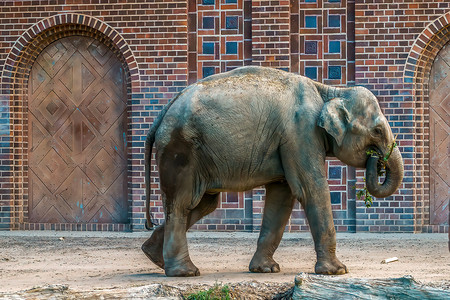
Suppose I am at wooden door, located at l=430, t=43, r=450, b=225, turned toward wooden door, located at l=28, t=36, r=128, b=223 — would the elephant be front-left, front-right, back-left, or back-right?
front-left

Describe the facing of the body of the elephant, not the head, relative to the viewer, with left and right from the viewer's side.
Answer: facing to the right of the viewer

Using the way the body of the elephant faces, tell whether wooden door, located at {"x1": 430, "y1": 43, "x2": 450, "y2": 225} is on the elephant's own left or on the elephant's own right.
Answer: on the elephant's own left

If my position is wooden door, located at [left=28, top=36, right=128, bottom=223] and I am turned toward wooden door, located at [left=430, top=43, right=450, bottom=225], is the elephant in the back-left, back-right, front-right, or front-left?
front-right

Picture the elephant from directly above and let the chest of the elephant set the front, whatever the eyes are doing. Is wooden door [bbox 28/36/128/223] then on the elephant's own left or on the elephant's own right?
on the elephant's own left
